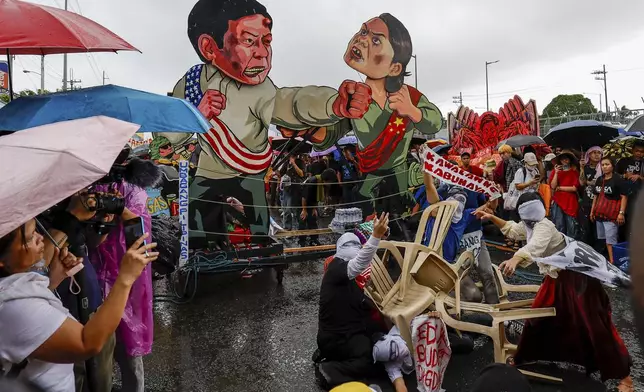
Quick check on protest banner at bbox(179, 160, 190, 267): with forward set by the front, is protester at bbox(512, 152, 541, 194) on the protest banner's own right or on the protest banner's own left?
on the protest banner's own left

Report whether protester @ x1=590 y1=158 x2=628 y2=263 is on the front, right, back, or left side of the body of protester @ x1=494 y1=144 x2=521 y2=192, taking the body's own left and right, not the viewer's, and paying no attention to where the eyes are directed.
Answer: left

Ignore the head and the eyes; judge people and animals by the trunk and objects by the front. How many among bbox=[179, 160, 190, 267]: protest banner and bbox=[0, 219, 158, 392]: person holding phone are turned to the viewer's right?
1

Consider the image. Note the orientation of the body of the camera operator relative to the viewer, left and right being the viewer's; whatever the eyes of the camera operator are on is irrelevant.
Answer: facing to the right of the viewer

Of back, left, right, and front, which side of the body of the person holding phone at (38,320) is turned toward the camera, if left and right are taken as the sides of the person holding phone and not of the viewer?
right

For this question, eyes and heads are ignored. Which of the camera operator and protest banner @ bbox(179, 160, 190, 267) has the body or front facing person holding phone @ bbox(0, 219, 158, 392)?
the protest banner

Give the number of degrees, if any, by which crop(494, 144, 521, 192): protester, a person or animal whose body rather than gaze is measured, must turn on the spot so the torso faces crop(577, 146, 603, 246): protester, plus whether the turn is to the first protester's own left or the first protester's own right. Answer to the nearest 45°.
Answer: approximately 90° to the first protester's own left

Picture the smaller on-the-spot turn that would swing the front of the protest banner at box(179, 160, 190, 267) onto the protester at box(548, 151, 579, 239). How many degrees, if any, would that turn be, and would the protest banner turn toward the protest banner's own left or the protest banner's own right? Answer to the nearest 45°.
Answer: approximately 90° to the protest banner's own left

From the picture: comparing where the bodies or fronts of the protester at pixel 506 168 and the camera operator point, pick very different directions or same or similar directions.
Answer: very different directions

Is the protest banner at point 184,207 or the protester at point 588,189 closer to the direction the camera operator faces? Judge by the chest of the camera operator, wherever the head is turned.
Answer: the protester
